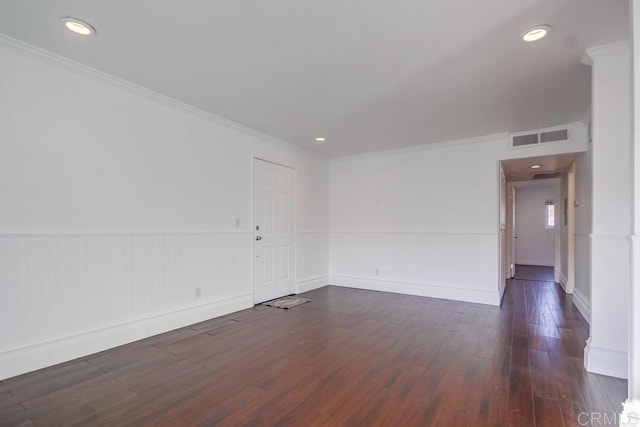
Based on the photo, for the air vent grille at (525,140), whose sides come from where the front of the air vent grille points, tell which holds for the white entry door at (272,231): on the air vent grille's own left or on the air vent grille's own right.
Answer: on the air vent grille's own right

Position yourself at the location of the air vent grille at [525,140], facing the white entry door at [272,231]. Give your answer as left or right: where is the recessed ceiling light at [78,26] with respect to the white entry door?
left

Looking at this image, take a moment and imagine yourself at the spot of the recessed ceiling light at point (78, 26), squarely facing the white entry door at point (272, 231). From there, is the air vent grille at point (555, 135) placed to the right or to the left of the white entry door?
right

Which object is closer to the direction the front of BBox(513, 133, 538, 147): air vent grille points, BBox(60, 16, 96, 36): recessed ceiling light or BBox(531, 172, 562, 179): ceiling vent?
the recessed ceiling light

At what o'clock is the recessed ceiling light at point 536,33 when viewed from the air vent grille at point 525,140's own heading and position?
The recessed ceiling light is roughly at 12 o'clock from the air vent grille.

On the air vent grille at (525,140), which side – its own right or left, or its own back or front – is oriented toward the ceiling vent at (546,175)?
back

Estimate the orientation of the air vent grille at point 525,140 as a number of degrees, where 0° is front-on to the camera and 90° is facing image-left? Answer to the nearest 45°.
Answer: approximately 0°
